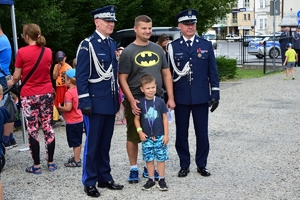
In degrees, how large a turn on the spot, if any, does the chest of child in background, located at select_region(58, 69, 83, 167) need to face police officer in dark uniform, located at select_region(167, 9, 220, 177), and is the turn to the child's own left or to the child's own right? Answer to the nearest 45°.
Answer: approximately 135° to the child's own left

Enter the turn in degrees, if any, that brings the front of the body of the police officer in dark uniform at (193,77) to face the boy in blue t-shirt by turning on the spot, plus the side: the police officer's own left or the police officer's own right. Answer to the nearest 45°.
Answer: approximately 45° to the police officer's own right

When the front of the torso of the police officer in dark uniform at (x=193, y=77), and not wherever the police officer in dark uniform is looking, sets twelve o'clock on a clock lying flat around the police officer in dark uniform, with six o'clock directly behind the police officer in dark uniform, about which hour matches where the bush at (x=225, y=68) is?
The bush is roughly at 6 o'clock from the police officer in dark uniform.

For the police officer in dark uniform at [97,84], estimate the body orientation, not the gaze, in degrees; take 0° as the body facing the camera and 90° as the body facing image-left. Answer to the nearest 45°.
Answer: approximately 315°

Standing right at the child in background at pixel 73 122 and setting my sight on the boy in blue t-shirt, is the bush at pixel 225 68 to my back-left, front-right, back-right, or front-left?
back-left

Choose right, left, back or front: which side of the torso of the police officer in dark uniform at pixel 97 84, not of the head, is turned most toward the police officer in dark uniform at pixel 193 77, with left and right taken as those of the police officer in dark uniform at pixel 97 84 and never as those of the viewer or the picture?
left

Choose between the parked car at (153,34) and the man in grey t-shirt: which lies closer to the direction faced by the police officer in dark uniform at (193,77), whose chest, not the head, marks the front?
the man in grey t-shirt

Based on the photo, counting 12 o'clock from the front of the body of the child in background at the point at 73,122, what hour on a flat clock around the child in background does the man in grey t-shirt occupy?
The man in grey t-shirt is roughly at 8 o'clock from the child in background.

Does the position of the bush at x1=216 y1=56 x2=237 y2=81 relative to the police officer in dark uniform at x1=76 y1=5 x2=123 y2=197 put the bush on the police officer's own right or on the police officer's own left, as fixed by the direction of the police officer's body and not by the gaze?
on the police officer's own left

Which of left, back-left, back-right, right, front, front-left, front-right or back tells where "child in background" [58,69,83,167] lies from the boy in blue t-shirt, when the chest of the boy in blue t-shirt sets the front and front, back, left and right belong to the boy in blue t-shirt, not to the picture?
back-right

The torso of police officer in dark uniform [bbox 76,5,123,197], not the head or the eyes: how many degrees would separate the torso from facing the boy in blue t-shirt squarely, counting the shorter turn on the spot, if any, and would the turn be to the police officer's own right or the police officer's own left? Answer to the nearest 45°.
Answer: approximately 45° to the police officer's own left

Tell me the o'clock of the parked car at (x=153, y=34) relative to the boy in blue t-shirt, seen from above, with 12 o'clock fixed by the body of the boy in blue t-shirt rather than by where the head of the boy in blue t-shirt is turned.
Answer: The parked car is roughly at 6 o'clock from the boy in blue t-shirt.
